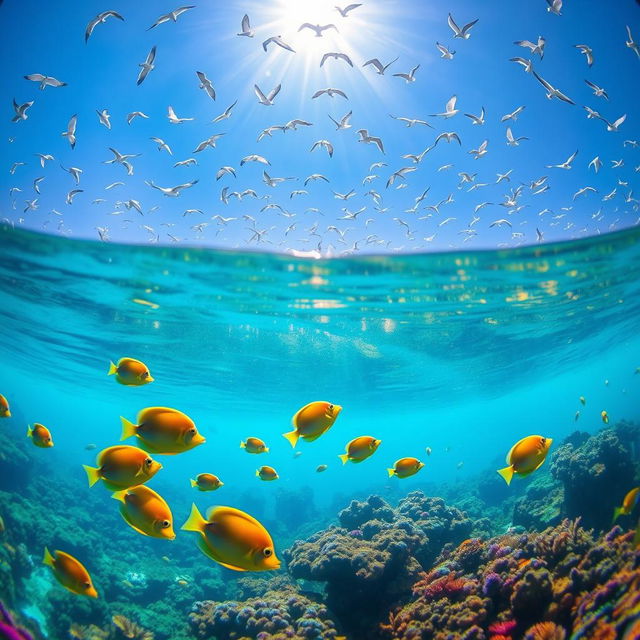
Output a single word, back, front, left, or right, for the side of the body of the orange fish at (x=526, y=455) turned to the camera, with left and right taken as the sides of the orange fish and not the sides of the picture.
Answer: right

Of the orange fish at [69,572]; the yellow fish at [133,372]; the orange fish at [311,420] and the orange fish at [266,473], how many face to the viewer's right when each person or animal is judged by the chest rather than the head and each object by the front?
4

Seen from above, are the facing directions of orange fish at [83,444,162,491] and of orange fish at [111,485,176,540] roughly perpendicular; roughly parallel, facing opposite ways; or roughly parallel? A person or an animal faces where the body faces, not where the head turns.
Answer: roughly parallel

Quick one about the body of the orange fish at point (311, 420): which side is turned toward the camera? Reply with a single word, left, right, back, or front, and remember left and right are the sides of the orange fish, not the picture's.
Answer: right

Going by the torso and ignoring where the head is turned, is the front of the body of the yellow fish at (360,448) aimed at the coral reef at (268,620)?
no

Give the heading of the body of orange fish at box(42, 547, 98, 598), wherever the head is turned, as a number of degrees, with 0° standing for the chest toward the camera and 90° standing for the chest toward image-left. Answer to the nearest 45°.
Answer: approximately 270°

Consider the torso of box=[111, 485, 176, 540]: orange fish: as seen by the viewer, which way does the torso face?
to the viewer's right

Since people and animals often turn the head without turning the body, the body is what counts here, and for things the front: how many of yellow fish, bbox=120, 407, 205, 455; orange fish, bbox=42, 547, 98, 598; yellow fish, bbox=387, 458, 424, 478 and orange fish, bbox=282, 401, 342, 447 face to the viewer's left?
0

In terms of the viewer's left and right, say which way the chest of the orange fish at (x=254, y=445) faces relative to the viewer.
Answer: facing to the right of the viewer

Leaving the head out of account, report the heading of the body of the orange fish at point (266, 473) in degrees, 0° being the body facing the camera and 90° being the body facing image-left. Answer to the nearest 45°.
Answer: approximately 270°

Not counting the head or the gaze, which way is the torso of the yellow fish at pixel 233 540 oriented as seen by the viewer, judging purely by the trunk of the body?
to the viewer's right

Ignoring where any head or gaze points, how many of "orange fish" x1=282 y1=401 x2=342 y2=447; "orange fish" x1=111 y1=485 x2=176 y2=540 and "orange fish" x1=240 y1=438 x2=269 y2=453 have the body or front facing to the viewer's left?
0
